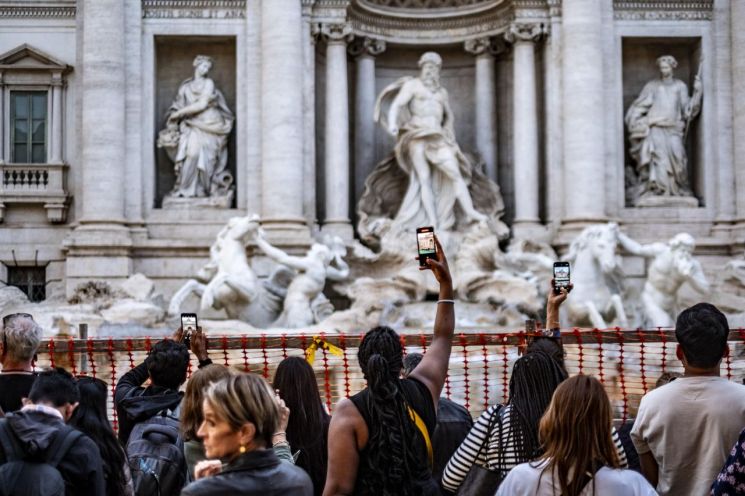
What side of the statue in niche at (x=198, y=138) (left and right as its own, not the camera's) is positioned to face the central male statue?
left

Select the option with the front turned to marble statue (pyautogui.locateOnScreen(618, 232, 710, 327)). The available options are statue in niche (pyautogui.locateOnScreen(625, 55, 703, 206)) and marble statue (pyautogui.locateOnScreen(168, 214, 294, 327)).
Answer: the statue in niche

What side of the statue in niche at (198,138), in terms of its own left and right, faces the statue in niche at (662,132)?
left

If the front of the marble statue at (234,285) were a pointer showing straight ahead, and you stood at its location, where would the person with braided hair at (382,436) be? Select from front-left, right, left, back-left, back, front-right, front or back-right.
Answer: front-left

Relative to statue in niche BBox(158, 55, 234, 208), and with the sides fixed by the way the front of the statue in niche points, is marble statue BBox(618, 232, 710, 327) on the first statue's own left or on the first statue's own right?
on the first statue's own left

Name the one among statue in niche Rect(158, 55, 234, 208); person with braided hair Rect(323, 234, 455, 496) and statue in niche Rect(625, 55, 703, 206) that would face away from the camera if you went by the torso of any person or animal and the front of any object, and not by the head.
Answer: the person with braided hair

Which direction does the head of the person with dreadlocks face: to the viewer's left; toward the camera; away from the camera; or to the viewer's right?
away from the camera

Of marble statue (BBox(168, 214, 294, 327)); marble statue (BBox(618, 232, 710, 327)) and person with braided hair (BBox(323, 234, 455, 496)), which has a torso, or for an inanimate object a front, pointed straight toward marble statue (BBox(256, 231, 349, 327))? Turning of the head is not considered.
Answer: the person with braided hair

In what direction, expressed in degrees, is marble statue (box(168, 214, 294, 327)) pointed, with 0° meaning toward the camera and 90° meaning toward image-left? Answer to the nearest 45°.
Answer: approximately 45°

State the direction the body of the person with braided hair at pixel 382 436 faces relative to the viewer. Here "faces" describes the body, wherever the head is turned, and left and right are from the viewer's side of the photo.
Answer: facing away from the viewer

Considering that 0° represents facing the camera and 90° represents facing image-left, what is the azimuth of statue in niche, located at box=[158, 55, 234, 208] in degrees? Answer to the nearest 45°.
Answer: approximately 0°

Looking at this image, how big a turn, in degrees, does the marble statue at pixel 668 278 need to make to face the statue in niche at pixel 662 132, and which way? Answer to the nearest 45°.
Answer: approximately 135° to its left

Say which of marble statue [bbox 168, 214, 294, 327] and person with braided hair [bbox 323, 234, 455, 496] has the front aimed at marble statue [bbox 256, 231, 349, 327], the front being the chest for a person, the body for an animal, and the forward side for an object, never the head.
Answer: the person with braided hair
